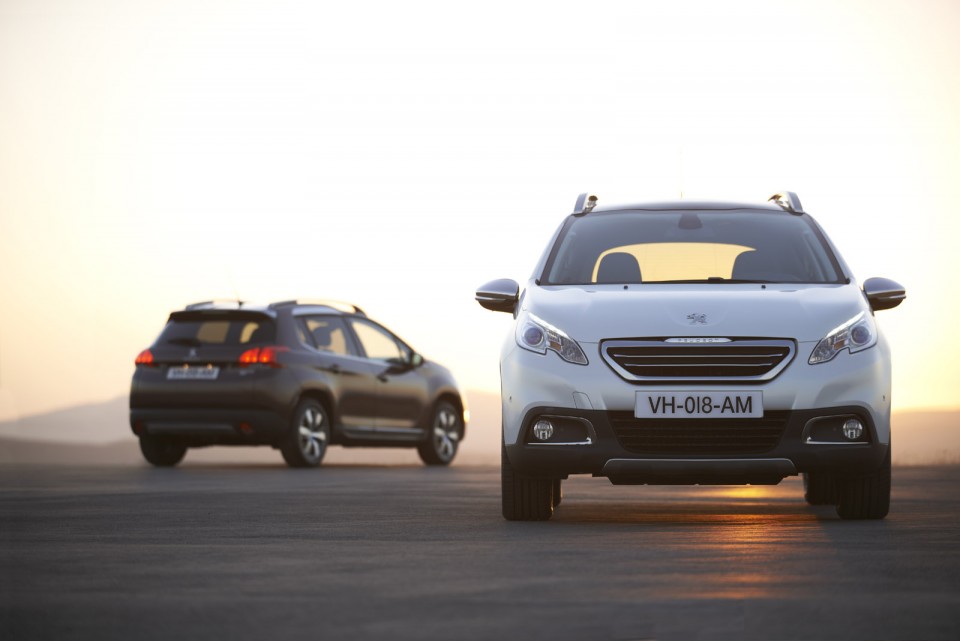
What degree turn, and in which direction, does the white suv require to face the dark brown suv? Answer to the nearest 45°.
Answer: approximately 135° to its right

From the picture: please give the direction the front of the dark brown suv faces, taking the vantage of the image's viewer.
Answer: facing away from the viewer and to the right of the viewer

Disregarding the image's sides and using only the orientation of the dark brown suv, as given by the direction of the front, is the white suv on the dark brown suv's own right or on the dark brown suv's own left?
on the dark brown suv's own right

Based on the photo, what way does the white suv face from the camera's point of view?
toward the camera

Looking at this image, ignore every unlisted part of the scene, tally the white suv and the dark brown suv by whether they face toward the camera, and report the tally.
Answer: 1
